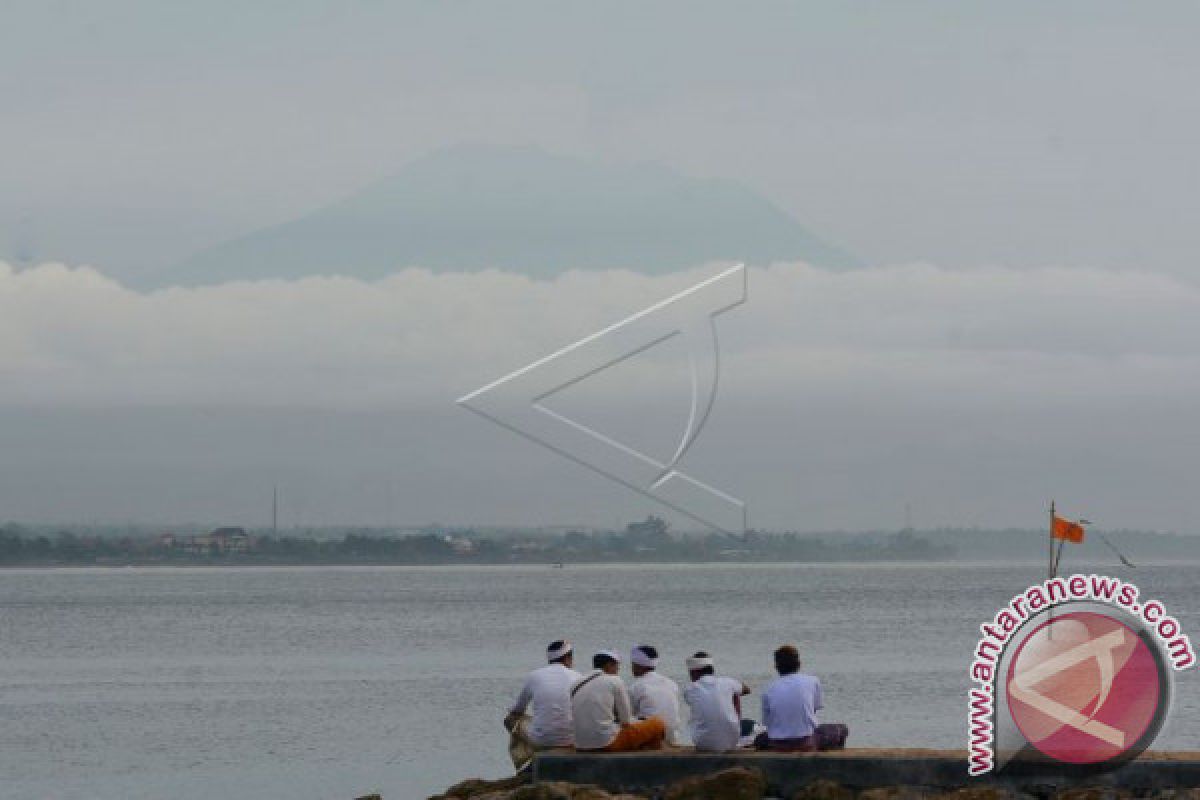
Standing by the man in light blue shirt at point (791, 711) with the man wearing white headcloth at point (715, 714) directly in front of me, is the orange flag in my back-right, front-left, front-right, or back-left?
back-right

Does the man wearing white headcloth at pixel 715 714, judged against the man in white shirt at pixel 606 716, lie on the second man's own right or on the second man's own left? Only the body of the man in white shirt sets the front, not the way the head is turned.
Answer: on the second man's own right

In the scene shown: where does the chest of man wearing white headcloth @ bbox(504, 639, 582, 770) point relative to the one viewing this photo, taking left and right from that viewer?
facing away from the viewer and to the left of the viewer

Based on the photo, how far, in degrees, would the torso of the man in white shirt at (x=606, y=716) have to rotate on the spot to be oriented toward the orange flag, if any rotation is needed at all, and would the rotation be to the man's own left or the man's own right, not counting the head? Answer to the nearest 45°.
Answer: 0° — they already face it

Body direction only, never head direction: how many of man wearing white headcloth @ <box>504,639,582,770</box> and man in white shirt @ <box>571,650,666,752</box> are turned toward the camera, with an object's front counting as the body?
0

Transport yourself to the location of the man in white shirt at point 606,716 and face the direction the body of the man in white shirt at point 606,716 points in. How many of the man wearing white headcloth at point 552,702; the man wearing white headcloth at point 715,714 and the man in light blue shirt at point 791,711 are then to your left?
1

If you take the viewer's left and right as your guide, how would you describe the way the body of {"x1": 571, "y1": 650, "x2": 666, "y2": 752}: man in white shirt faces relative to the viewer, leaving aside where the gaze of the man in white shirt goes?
facing away from the viewer and to the right of the viewer

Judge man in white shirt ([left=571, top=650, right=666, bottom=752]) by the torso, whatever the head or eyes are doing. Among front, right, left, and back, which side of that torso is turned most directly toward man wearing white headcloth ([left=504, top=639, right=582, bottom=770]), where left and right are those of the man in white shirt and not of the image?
left

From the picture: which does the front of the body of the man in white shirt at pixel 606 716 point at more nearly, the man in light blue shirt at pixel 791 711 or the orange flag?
the orange flag

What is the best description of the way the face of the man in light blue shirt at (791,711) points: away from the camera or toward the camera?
away from the camera
